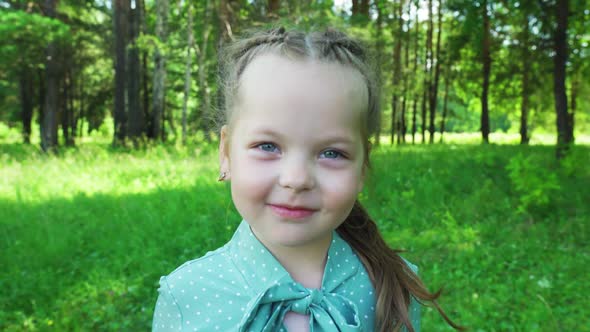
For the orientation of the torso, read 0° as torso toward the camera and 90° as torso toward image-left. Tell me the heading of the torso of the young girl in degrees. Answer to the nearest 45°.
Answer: approximately 0°
